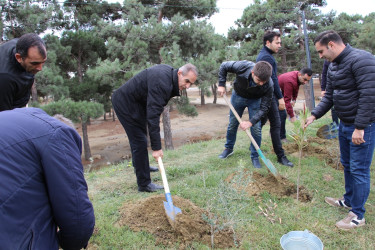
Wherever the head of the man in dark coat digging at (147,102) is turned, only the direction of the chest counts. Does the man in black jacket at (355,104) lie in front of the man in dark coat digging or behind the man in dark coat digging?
in front

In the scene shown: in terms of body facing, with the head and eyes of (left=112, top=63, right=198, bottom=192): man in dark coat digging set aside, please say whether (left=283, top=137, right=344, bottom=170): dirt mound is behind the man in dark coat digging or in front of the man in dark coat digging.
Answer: in front

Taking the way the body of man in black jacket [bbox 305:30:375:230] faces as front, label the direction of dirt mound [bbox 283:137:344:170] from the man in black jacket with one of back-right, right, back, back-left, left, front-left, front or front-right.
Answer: right

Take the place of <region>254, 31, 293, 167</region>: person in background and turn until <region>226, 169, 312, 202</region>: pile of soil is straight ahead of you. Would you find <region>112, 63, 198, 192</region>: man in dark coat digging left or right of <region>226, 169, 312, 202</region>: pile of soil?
right

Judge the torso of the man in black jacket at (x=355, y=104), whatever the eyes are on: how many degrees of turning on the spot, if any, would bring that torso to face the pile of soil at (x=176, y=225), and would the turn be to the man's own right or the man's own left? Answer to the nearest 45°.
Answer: approximately 45° to the man's own left

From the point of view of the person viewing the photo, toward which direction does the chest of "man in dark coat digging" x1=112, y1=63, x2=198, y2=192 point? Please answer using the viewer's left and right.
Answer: facing to the right of the viewer

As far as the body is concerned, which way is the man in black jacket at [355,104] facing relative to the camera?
to the viewer's left

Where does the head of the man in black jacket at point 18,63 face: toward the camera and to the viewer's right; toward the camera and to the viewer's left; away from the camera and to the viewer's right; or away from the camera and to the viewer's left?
toward the camera and to the viewer's right

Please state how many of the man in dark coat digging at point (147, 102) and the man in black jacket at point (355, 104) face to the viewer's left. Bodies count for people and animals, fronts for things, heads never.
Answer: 1
